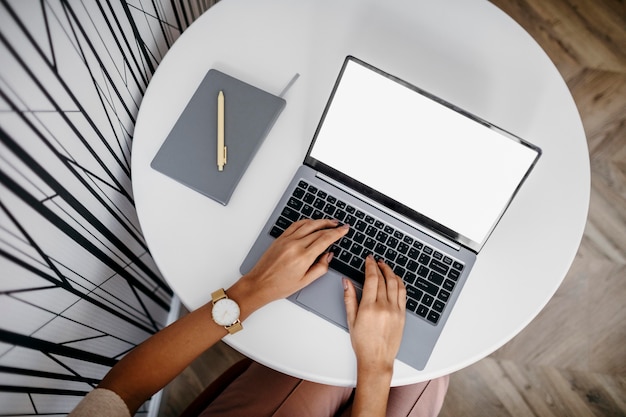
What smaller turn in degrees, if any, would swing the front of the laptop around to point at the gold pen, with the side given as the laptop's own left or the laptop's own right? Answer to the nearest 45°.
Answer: approximately 45° to the laptop's own right

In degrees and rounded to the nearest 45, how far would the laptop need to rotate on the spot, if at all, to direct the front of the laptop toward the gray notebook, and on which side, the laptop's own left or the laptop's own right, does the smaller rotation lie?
approximately 45° to the laptop's own right

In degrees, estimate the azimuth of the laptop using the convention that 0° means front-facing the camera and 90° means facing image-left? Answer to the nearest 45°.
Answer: approximately 45°
